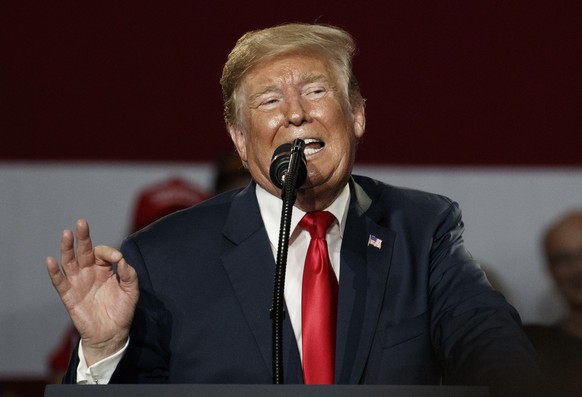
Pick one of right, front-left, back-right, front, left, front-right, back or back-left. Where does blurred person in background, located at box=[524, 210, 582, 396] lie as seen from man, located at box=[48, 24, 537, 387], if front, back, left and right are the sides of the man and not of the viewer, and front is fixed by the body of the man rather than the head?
back-left

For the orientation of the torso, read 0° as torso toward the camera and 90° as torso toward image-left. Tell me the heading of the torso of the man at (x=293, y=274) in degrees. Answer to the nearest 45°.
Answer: approximately 0°

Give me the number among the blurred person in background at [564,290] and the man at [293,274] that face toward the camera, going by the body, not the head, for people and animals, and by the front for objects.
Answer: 2

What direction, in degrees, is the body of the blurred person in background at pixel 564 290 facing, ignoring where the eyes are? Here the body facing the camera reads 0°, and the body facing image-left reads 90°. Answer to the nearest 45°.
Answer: approximately 0°
